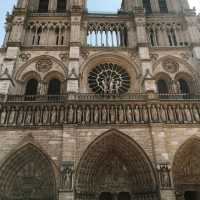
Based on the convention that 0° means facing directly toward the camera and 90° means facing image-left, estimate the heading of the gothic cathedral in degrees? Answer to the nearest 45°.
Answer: approximately 0°
